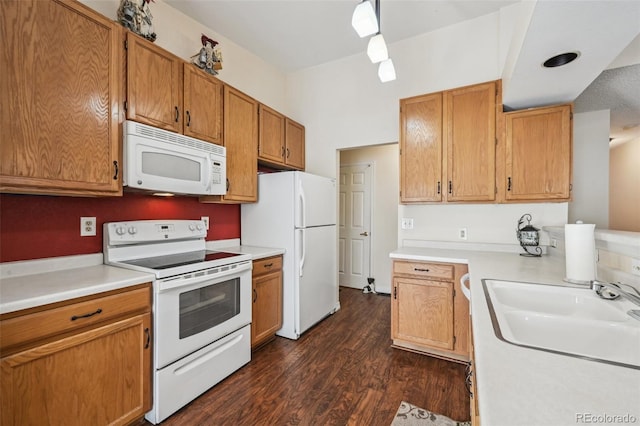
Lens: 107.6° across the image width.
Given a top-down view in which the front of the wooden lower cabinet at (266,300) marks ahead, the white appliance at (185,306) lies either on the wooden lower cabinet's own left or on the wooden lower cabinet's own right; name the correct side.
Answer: on the wooden lower cabinet's own right

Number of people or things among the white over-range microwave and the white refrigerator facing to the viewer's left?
0

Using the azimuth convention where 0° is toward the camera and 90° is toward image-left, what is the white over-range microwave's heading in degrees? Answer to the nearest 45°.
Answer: approximately 315°

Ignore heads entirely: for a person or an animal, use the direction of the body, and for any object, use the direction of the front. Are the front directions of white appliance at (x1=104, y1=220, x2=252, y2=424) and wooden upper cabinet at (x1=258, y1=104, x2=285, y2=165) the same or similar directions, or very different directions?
same or similar directions

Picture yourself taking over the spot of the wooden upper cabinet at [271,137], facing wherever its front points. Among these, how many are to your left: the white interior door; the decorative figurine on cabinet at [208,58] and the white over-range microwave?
1

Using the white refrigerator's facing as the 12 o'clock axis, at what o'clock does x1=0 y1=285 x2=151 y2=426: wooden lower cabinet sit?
The wooden lower cabinet is roughly at 3 o'clock from the white refrigerator.

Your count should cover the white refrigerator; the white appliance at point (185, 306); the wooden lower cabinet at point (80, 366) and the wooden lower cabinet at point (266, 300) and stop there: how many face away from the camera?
0

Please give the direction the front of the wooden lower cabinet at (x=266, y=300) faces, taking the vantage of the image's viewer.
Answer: facing the viewer and to the right of the viewer

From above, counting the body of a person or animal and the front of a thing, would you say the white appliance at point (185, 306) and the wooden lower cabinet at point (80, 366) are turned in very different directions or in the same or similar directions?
same or similar directions

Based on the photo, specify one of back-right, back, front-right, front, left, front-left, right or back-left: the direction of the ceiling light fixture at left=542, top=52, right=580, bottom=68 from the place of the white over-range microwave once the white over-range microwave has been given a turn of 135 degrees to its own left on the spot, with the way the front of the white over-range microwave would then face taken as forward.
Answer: back-right

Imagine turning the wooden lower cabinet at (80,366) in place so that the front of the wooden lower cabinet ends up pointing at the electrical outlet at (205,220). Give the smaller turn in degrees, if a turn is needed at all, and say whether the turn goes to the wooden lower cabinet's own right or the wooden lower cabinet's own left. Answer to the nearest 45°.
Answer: approximately 90° to the wooden lower cabinet's own left

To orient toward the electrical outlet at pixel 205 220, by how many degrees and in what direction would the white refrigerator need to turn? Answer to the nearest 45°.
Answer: approximately 135° to its right

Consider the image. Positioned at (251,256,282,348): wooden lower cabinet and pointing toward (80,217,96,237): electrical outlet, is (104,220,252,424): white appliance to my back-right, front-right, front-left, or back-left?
front-left
